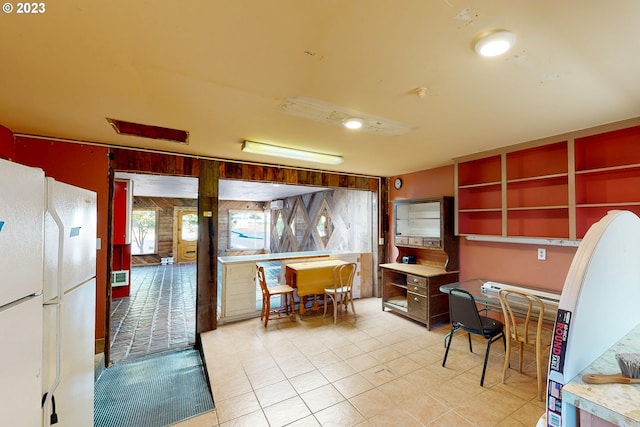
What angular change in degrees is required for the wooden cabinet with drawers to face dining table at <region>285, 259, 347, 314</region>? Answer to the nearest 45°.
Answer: approximately 45° to its right

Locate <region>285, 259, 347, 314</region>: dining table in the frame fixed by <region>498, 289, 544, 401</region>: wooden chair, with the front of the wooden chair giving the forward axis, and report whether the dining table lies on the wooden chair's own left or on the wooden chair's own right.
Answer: on the wooden chair's own left

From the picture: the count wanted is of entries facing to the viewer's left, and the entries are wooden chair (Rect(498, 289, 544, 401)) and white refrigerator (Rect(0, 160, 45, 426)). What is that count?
0

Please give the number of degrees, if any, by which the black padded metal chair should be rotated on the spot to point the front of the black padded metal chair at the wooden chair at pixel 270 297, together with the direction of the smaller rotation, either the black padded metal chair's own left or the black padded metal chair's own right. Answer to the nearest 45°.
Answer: approximately 135° to the black padded metal chair's own left

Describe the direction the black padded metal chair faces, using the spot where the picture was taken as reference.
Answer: facing away from the viewer and to the right of the viewer

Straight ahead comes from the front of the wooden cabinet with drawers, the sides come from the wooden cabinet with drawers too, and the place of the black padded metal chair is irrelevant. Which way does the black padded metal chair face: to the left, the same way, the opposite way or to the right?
the opposite way

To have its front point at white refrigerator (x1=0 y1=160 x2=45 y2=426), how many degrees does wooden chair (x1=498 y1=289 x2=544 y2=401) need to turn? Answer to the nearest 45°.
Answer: approximately 180°

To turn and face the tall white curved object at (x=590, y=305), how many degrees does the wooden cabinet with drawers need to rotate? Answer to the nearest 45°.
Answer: approximately 45° to its left

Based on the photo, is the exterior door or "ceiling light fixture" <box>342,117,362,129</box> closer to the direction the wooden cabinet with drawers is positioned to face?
the ceiling light fixture

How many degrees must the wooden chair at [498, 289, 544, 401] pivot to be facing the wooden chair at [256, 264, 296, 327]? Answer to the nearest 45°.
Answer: approximately 135° to its left

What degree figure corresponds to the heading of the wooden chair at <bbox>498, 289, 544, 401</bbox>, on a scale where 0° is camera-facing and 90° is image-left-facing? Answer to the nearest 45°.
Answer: approximately 225°
